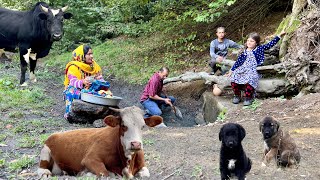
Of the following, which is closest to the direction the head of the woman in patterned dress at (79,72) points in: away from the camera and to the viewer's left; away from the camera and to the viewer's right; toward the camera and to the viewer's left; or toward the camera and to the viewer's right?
toward the camera and to the viewer's right

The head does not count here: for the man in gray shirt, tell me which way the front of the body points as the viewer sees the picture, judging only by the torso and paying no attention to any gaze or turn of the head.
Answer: toward the camera

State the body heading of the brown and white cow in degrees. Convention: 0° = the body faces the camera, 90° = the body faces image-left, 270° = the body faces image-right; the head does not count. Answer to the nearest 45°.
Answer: approximately 315°

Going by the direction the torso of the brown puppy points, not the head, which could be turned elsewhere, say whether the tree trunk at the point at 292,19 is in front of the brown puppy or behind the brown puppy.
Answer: behind

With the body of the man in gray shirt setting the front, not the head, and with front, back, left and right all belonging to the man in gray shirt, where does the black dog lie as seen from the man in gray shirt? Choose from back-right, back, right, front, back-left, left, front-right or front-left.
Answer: front

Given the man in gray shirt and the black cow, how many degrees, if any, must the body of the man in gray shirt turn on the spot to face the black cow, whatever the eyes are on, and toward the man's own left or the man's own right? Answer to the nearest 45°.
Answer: approximately 90° to the man's own right

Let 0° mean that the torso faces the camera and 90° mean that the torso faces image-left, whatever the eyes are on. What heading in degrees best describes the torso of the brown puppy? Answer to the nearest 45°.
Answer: approximately 45°

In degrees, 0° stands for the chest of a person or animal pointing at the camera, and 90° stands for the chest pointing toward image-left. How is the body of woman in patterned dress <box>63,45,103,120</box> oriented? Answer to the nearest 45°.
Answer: approximately 270°

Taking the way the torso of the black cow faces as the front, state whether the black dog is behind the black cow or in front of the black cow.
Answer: in front

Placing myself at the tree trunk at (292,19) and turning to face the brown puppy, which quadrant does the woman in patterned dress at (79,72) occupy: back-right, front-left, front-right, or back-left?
front-right
